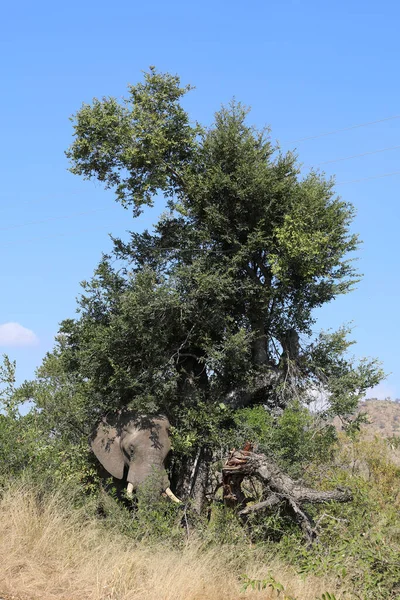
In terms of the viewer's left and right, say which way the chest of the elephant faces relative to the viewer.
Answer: facing the viewer and to the right of the viewer

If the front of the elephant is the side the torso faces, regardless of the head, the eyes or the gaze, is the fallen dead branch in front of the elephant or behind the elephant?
in front
